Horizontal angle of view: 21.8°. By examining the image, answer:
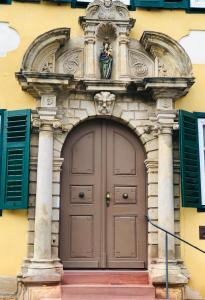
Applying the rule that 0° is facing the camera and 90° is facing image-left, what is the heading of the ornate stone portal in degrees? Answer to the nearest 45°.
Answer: approximately 0°

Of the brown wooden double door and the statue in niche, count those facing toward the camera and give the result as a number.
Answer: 2
